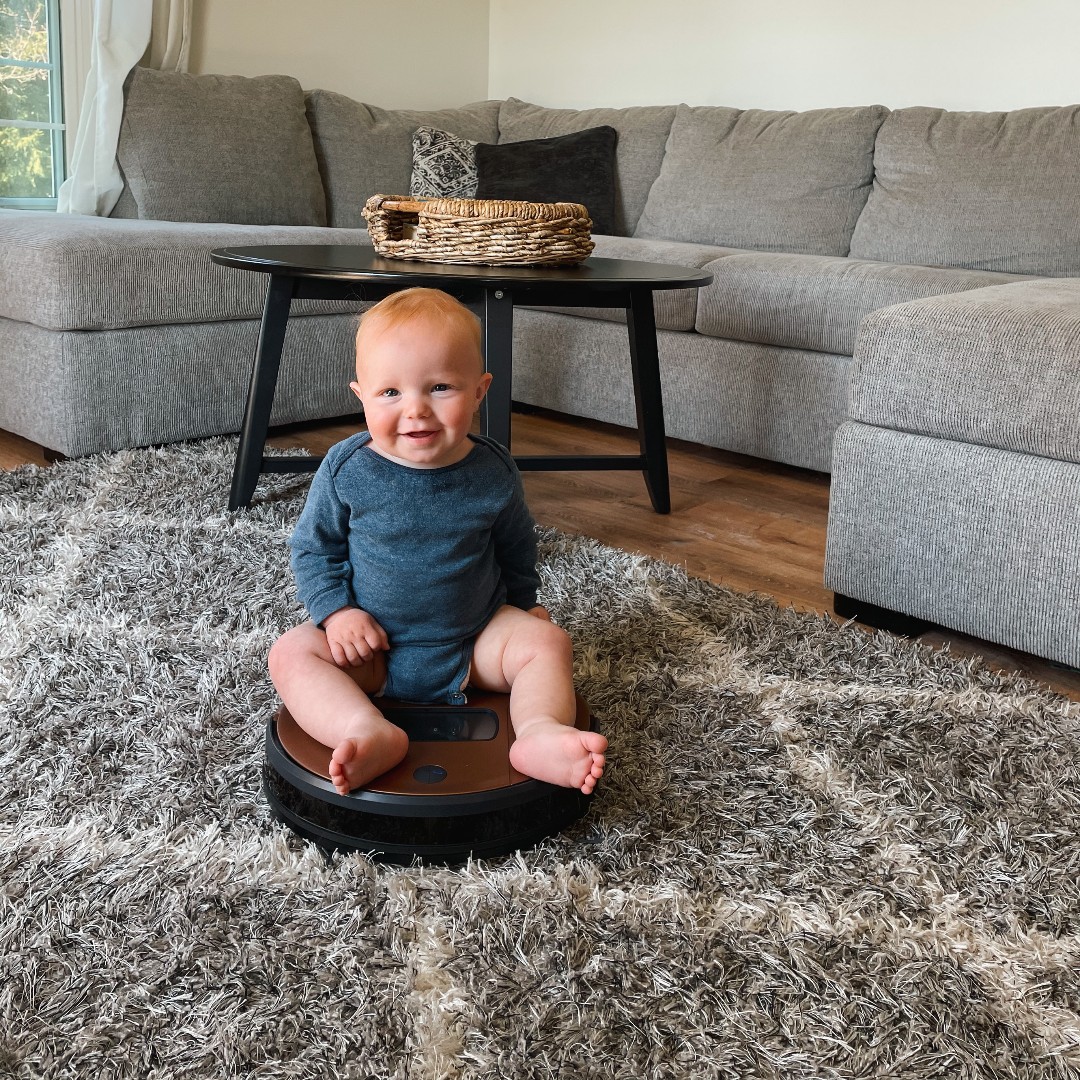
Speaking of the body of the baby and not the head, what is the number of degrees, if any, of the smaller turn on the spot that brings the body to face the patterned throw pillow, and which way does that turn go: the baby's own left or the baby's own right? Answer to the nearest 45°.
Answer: approximately 180°

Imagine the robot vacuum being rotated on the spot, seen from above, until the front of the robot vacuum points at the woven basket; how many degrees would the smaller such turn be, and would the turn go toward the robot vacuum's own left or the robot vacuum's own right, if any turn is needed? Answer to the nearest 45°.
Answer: approximately 180°

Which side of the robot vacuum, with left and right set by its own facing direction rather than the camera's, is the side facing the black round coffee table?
back

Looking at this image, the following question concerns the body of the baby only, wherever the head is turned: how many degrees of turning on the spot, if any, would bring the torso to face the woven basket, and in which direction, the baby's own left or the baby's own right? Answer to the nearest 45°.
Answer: approximately 180°

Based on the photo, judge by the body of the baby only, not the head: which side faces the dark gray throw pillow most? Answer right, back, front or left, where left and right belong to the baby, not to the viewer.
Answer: back

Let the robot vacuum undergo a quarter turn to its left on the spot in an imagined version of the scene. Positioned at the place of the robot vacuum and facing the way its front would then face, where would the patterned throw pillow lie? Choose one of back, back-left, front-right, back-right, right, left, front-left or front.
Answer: left

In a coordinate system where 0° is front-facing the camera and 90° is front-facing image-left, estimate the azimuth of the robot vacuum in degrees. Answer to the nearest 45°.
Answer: approximately 0°

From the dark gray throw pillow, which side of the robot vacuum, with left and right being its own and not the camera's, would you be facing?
back

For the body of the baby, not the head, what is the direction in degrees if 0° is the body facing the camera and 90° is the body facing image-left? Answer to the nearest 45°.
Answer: approximately 0°
